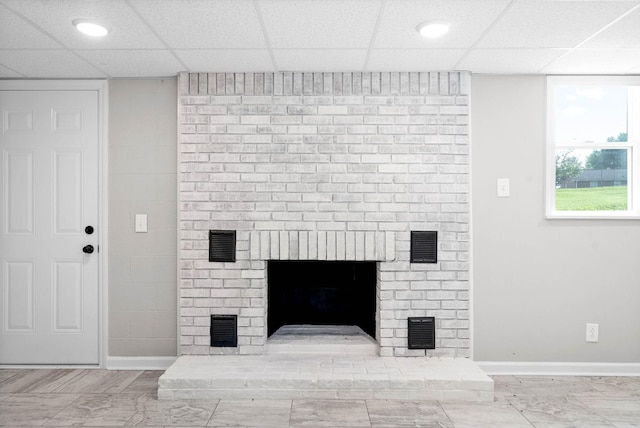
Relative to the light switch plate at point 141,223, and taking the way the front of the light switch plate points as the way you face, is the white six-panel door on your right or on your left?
on your right

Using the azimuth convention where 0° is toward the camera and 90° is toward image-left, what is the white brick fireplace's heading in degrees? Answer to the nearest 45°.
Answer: approximately 0°

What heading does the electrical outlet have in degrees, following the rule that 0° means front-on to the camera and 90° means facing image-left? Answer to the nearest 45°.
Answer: approximately 0°

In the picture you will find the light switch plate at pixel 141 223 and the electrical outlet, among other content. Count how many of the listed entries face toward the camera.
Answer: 2

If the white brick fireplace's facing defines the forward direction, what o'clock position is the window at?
The window is roughly at 9 o'clock from the white brick fireplace.

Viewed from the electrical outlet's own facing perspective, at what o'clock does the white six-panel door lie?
The white six-panel door is roughly at 2 o'clock from the electrical outlet.

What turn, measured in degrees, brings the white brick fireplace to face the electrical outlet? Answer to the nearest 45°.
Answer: approximately 90° to its left

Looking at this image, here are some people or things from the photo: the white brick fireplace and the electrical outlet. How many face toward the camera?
2

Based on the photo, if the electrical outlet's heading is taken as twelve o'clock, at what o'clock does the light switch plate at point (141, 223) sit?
The light switch plate is roughly at 2 o'clock from the electrical outlet.

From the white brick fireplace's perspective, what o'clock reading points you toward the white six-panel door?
The white six-panel door is roughly at 3 o'clock from the white brick fireplace.

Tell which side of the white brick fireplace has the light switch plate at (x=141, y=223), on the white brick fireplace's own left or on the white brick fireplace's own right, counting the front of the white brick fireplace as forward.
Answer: on the white brick fireplace's own right

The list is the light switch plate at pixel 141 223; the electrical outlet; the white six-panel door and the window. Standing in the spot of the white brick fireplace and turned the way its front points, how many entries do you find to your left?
2

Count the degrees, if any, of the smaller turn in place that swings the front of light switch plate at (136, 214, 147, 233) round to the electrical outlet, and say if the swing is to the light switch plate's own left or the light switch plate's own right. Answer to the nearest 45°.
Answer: approximately 90° to the light switch plate's own left
